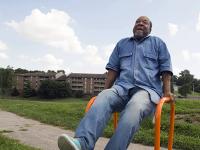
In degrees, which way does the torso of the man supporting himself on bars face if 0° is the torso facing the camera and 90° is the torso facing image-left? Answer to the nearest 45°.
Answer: approximately 45°
